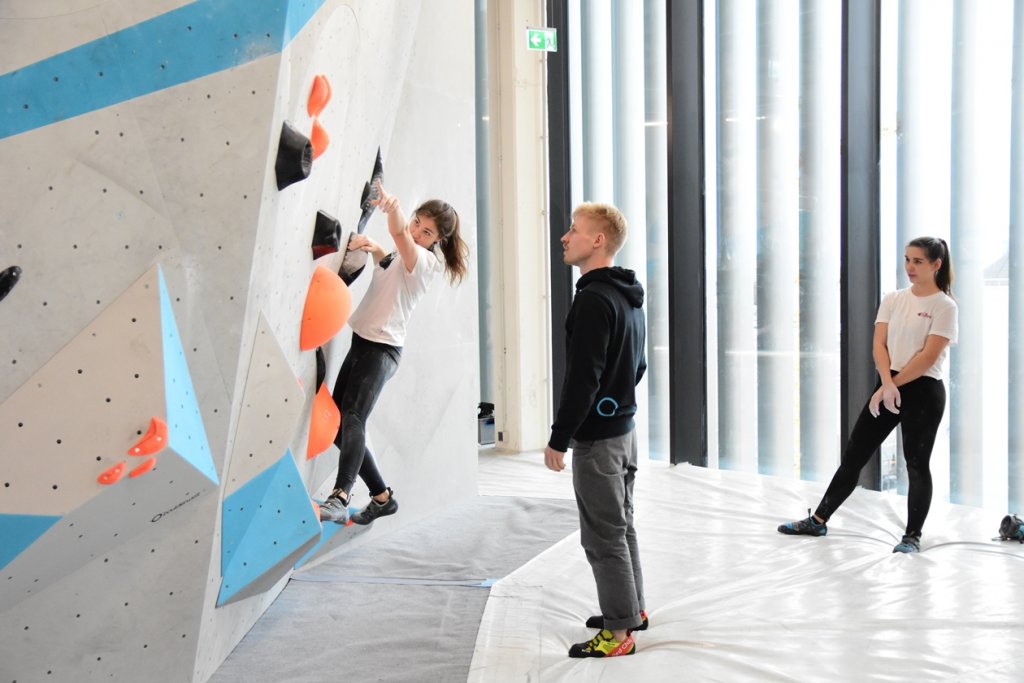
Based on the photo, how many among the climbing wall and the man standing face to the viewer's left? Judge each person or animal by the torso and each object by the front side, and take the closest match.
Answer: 1

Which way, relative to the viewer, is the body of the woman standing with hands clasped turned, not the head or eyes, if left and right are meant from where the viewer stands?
facing the viewer and to the left of the viewer

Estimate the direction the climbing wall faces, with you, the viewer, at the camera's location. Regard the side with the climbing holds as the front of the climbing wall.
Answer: facing the viewer and to the right of the viewer

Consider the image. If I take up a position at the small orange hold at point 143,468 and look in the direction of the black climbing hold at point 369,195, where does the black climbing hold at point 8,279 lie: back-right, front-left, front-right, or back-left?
back-left

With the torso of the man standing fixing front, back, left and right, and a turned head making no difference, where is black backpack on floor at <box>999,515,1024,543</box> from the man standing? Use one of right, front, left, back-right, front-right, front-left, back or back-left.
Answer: back-right

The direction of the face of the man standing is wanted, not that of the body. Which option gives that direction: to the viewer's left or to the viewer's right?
to the viewer's left

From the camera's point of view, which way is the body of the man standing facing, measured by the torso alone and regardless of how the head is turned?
to the viewer's left

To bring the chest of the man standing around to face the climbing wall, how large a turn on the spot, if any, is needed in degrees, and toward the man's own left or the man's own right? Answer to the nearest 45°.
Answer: approximately 45° to the man's own left
